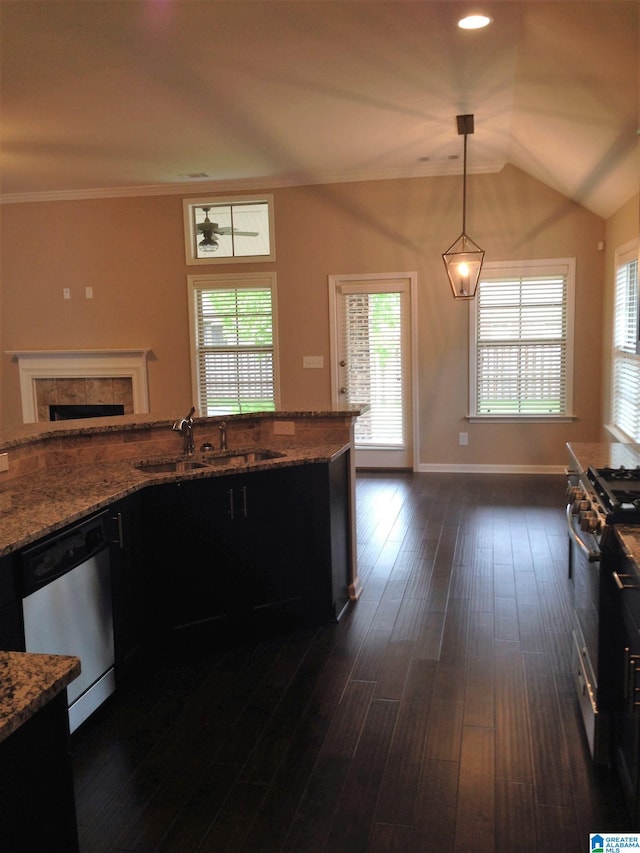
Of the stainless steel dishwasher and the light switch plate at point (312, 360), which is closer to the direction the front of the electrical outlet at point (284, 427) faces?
the stainless steel dishwasher

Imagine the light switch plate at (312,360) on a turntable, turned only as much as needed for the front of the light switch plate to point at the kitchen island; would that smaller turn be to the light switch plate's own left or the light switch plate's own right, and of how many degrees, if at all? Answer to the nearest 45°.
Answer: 0° — it already faces it

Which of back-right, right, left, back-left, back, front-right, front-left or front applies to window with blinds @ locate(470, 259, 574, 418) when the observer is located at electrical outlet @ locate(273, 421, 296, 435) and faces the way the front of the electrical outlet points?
back-left

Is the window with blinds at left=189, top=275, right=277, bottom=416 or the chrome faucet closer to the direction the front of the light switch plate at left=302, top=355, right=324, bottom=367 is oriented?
the chrome faucet

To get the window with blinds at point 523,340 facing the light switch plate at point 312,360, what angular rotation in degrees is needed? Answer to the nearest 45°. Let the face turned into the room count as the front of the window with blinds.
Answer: approximately 90° to its right

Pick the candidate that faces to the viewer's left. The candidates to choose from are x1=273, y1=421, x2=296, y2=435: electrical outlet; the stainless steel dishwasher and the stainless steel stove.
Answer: the stainless steel stove

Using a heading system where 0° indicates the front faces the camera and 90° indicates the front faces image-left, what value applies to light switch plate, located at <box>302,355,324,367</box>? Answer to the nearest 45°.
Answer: approximately 0°

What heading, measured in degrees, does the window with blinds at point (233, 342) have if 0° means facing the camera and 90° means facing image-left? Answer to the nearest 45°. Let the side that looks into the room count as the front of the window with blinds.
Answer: approximately 0°

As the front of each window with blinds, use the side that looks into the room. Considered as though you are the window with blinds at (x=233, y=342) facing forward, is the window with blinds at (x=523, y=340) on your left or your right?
on your left

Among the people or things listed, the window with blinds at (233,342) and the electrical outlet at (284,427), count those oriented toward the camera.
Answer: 2

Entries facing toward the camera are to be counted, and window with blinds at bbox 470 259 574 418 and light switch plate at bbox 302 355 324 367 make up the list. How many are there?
2

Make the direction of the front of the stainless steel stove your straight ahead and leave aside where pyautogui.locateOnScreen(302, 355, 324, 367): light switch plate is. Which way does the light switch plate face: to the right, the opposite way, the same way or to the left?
to the left

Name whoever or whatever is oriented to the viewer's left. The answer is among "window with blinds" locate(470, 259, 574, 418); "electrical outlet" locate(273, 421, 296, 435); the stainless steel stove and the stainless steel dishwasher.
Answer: the stainless steel stove

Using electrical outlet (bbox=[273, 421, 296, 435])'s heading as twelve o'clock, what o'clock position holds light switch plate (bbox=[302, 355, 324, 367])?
The light switch plate is roughly at 6 o'clock from the electrical outlet.
